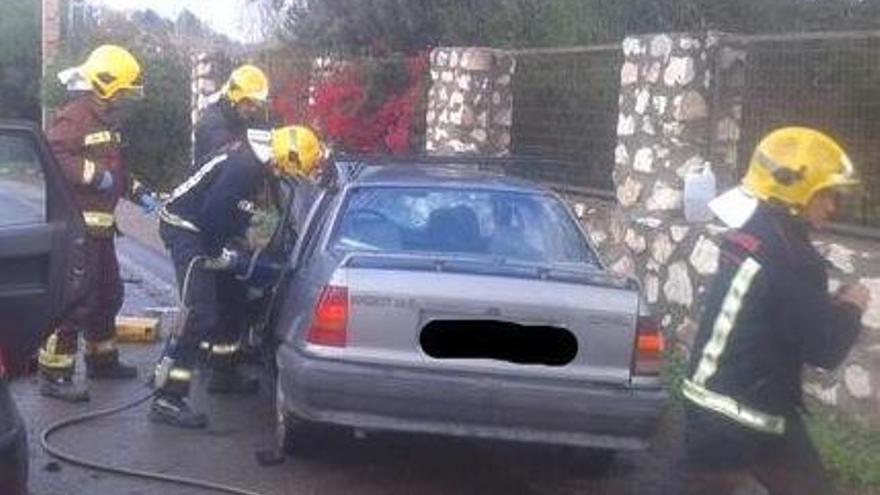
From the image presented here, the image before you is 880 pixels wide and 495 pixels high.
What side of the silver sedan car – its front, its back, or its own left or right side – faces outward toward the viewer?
back

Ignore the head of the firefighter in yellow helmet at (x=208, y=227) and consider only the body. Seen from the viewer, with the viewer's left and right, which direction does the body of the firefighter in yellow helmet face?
facing to the right of the viewer

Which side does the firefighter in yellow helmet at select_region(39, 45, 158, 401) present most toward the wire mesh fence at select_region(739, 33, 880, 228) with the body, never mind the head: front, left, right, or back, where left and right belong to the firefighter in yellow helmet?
front

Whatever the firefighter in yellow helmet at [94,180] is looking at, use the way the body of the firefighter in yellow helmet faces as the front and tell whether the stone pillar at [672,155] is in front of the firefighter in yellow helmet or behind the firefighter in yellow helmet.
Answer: in front

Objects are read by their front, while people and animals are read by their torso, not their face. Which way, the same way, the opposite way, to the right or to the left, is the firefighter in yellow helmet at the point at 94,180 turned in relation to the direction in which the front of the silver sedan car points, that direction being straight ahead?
to the right

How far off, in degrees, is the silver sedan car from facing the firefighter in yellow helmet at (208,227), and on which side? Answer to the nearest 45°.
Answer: approximately 45° to its left

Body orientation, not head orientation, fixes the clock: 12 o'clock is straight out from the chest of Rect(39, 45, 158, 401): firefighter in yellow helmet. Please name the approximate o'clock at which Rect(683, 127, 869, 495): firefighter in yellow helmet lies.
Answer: Rect(683, 127, 869, 495): firefighter in yellow helmet is roughly at 2 o'clock from Rect(39, 45, 158, 401): firefighter in yellow helmet.

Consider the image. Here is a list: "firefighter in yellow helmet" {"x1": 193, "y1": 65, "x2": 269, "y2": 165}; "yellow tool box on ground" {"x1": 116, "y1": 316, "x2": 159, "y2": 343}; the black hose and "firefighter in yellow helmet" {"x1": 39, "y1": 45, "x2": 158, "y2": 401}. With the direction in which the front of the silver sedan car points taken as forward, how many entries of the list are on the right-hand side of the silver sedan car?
0

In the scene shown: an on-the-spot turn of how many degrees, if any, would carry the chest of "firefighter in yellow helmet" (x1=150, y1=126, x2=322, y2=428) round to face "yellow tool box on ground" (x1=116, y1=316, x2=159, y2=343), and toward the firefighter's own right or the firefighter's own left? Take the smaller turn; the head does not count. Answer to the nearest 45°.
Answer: approximately 90° to the firefighter's own left

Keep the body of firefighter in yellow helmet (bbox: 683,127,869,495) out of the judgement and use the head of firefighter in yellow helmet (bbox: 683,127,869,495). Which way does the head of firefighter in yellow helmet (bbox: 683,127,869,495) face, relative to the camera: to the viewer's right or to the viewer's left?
to the viewer's right

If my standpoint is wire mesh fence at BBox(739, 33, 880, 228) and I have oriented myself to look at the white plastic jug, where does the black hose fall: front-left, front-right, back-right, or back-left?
front-left

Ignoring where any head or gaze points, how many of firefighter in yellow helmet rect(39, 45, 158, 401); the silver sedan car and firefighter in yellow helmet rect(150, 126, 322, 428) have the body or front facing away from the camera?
1

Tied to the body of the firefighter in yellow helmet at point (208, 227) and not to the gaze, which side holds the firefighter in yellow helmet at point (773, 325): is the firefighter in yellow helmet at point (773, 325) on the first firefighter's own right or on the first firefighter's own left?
on the first firefighter's own right

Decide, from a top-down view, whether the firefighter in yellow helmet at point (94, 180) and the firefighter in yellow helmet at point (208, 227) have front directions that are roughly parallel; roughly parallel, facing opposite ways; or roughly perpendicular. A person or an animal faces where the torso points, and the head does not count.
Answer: roughly parallel

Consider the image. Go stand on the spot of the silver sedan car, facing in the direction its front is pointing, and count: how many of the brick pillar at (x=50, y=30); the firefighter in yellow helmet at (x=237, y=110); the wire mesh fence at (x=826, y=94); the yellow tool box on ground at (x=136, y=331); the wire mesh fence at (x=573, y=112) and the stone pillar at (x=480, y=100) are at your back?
0

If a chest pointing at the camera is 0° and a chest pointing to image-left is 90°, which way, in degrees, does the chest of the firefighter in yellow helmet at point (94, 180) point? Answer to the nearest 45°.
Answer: approximately 270°

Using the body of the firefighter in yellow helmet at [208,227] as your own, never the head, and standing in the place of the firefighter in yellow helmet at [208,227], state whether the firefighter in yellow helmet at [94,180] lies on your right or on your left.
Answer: on your left
